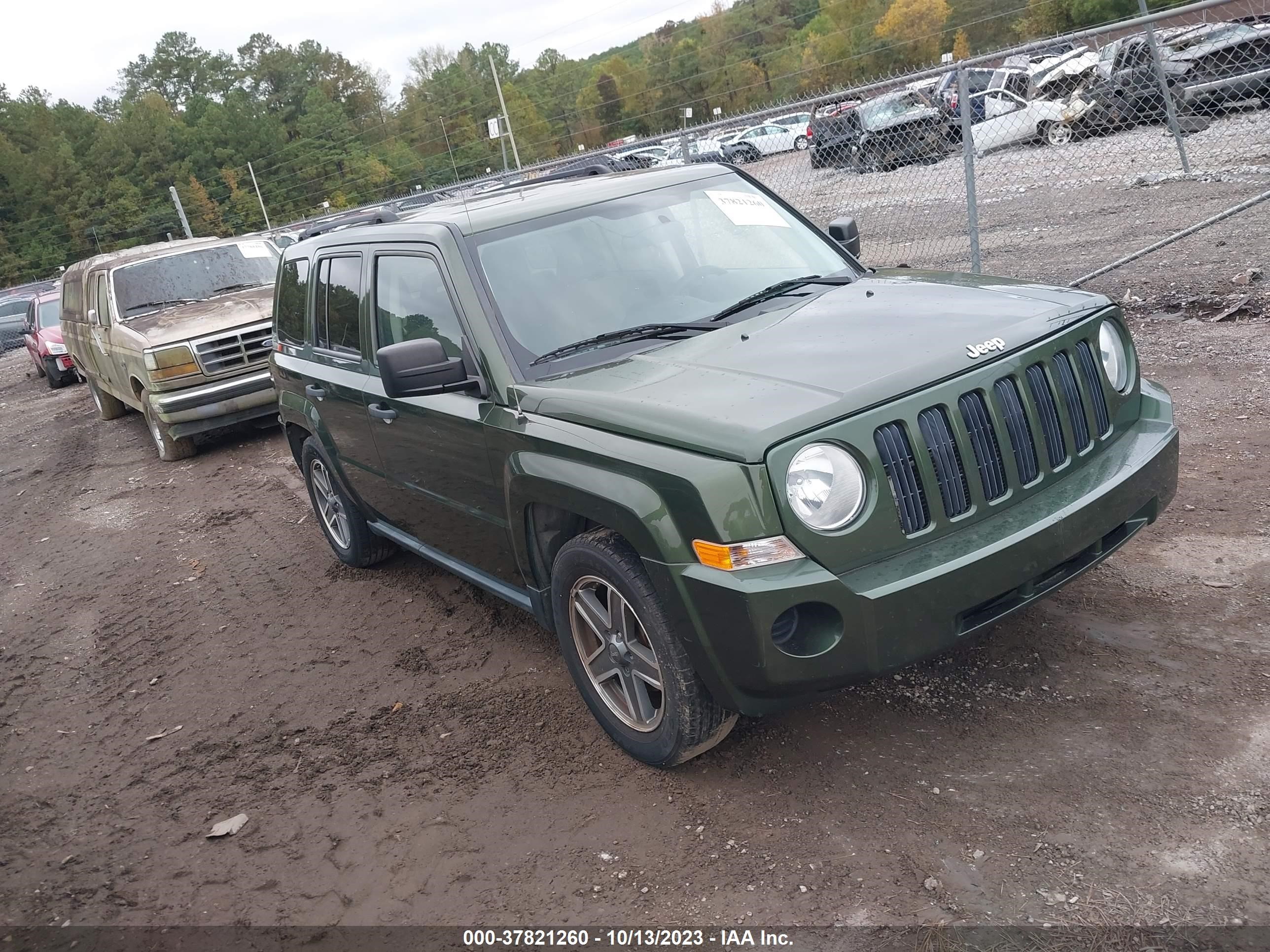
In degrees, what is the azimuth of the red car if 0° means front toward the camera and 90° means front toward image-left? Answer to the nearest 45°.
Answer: approximately 315°

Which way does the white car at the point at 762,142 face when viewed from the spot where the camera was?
facing the viewer and to the left of the viewer

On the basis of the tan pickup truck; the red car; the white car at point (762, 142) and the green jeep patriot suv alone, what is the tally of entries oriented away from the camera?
0

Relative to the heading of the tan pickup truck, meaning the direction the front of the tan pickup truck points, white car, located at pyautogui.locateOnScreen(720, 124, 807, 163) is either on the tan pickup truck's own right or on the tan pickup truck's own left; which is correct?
on the tan pickup truck's own left

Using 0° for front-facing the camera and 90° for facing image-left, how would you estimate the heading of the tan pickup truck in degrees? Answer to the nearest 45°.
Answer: approximately 315°

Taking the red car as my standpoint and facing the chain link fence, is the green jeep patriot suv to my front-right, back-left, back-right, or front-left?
front-right

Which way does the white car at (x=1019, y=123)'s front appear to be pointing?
to the viewer's right

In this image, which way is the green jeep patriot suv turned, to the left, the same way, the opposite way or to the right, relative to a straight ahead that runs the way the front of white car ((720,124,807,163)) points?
to the left

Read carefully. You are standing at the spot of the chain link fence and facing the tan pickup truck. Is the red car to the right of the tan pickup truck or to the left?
right

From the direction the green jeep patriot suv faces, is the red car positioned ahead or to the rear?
to the rear

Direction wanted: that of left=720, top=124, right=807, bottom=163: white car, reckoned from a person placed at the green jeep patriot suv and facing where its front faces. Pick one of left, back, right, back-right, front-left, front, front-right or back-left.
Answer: back-left

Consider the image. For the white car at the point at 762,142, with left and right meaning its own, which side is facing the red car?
front
